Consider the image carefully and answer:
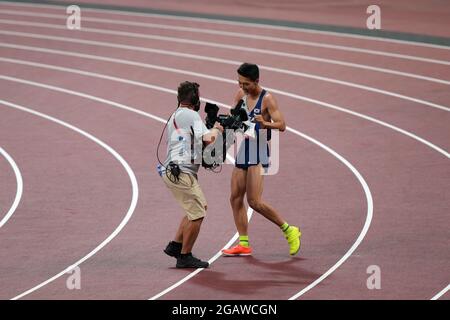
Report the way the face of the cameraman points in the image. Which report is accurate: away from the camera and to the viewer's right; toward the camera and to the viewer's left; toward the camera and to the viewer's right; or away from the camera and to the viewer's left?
away from the camera and to the viewer's right

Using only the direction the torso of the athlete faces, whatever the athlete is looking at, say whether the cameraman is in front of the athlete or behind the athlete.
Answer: in front

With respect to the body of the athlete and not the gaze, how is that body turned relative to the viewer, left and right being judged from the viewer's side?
facing the viewer and to the left of the viewer

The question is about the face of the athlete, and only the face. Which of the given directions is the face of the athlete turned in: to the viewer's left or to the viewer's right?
to the viewer's left
